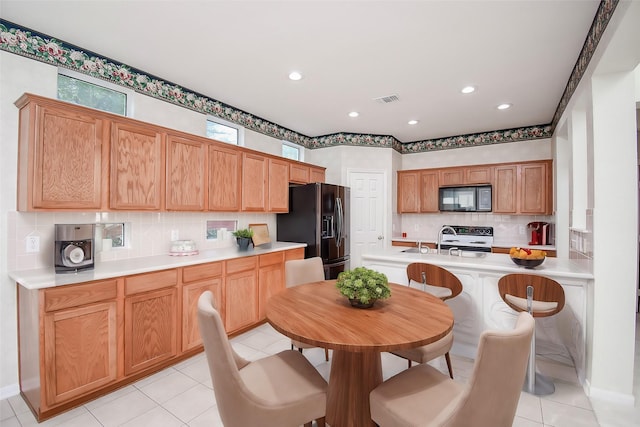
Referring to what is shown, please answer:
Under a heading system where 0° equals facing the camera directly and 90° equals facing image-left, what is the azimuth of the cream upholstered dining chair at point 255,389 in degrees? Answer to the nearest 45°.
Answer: approximately 225°

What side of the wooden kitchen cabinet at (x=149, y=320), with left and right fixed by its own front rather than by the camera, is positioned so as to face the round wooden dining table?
front

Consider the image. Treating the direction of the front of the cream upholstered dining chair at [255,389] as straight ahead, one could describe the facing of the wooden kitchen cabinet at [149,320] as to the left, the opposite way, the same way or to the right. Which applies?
to the right

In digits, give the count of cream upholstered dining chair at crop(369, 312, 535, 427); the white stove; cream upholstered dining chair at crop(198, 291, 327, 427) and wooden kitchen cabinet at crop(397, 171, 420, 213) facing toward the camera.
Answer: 2

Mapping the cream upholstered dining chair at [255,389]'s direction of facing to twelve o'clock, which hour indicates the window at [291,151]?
The window is roughly at 11 o'clock from the cream upholstered dining chair.

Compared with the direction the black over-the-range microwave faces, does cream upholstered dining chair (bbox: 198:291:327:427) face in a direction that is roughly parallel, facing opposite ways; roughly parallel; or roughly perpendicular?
roughly parallel, facing opposite ways

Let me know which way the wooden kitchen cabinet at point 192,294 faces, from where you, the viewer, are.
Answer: facing the viewer and to the right of the viewer

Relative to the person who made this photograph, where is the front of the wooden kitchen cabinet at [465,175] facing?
facing the viewer

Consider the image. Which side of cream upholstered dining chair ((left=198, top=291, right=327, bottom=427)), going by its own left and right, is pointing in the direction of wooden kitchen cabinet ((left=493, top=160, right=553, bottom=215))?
front

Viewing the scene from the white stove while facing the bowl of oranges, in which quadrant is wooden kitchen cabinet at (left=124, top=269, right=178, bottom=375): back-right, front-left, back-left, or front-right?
front-right

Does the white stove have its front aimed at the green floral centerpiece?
yes

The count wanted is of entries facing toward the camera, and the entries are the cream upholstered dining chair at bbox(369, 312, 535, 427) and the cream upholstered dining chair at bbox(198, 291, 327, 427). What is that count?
0

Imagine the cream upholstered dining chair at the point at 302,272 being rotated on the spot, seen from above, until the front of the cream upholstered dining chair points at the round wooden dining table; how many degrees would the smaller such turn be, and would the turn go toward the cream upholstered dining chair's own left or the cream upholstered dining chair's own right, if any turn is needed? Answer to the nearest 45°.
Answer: approximately 45° to the cream upholstered dining chair's own right

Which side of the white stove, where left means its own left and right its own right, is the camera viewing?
front

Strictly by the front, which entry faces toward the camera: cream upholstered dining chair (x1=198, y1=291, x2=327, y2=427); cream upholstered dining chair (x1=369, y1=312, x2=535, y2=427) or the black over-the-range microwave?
the black over-the-range microwave

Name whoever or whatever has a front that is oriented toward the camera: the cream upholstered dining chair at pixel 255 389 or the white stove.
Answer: the white stove

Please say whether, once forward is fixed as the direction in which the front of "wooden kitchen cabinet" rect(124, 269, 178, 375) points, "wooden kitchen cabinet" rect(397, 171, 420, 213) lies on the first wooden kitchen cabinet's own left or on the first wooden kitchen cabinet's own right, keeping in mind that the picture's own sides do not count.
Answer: on the first wooden kitchen cabinet's own left

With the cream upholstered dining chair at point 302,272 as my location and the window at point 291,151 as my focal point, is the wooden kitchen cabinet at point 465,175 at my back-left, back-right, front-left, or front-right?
front-right

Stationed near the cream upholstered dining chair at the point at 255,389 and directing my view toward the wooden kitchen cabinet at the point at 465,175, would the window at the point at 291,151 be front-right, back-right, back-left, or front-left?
front-left

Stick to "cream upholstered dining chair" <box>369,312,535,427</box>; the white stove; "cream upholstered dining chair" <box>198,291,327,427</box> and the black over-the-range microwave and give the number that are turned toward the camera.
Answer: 2

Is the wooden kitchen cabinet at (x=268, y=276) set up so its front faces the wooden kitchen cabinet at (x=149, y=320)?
no
